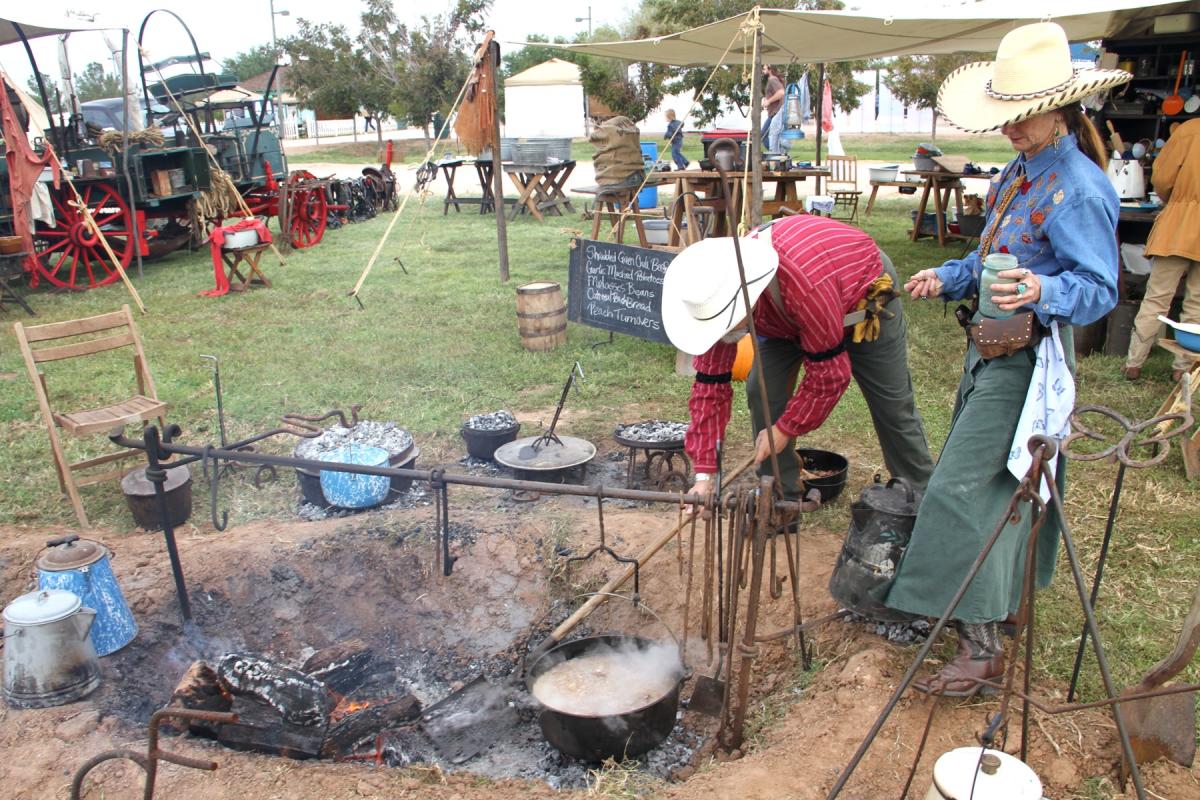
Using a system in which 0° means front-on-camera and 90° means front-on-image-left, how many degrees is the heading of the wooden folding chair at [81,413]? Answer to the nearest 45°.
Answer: approximately 315°

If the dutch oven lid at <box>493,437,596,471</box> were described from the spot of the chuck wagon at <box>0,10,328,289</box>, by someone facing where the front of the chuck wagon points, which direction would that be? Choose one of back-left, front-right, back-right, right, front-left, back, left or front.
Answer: back-right

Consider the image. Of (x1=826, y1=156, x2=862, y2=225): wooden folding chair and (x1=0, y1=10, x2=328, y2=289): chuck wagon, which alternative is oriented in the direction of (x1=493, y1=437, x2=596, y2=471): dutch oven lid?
the wooden folding chair

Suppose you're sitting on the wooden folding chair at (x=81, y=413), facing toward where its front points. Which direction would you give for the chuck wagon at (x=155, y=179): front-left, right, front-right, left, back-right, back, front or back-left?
back-left

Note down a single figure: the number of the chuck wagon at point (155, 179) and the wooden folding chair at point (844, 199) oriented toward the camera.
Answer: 1

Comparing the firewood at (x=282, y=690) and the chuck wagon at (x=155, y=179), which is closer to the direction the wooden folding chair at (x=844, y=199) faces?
the firewood

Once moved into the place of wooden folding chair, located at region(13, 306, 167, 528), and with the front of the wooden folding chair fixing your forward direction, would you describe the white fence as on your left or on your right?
on your left

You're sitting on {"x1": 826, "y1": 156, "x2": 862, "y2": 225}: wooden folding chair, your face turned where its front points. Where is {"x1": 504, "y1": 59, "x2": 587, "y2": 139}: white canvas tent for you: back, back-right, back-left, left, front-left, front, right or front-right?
back-right

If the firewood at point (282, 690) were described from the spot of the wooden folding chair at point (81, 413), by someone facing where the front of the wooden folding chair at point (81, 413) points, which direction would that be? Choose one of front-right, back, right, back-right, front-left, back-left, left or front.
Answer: front-right

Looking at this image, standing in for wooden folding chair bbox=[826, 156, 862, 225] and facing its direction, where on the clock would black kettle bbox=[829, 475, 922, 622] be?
The black kettle is roughly at 12 o'clock from the wooden folding chair.
